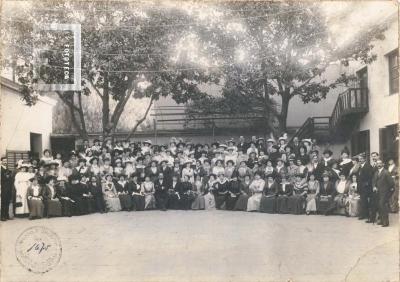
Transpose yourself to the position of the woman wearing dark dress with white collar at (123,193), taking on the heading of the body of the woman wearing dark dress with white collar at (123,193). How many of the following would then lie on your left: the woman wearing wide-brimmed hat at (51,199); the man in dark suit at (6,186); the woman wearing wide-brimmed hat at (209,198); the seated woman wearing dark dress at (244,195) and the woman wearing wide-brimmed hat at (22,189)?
2

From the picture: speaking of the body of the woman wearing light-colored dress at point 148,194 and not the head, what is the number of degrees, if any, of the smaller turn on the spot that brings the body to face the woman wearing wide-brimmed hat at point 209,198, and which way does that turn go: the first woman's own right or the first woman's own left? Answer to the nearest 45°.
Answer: approximately 90° to the first woman's own left

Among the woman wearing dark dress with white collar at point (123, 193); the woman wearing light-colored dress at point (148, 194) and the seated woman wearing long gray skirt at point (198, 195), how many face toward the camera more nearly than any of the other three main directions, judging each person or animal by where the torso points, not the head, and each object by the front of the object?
3

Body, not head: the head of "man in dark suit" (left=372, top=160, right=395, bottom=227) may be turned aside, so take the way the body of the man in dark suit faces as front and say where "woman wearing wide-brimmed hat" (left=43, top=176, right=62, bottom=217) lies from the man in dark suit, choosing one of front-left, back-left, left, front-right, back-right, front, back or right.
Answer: front-right

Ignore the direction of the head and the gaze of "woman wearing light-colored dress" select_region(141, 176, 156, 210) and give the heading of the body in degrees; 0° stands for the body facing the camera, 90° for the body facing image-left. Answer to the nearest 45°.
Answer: approximately 0°

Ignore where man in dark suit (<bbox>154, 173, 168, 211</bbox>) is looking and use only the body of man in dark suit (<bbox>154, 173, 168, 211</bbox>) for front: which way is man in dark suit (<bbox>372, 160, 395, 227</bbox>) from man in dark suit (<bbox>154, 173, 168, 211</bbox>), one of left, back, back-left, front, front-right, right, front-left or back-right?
front-left

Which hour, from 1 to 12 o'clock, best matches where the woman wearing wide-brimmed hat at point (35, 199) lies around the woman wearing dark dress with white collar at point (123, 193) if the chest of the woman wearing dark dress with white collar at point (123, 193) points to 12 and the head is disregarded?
the woman wearing wide-brimmed hat at point (35, 199) is roughly at 2 o'clock from the woman wearing dark dress with white collar at point (123, 193).

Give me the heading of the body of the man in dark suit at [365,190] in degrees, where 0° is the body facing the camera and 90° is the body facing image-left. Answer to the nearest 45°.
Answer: approximately 45°

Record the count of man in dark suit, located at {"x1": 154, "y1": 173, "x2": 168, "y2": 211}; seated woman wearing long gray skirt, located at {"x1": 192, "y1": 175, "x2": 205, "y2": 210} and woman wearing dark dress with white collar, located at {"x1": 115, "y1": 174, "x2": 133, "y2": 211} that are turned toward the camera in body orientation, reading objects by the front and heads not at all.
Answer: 3

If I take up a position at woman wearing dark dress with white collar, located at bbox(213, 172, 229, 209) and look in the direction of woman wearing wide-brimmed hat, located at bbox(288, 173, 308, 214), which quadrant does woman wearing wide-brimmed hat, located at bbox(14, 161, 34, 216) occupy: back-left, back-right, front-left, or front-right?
back-right

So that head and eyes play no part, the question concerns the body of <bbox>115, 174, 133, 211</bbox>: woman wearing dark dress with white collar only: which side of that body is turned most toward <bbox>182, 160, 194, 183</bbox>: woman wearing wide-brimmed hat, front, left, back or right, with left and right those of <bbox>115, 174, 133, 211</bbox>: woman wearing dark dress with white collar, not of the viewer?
left

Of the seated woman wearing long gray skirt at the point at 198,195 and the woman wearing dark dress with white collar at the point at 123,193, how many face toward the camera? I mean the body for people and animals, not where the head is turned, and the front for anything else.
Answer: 2
